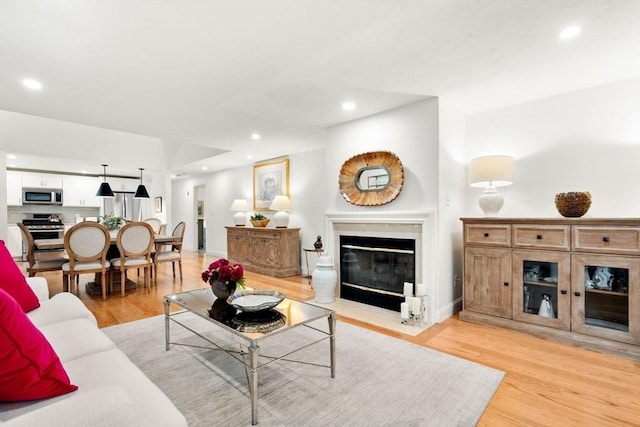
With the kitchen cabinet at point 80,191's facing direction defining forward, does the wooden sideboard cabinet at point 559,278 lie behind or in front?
in front

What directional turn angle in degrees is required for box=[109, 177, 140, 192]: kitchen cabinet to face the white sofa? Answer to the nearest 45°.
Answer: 0° — it already faces it

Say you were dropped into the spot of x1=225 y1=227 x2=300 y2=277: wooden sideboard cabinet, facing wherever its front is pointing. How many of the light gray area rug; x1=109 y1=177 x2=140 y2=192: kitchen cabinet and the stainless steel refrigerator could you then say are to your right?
2

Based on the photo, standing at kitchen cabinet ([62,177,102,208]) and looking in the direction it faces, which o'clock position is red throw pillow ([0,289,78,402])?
The red throw pillow is roughly at 12 o'clock from the kitchen cabinet.

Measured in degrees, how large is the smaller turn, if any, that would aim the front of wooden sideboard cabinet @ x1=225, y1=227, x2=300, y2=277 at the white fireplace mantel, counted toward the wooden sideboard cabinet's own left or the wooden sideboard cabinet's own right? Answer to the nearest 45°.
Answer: approximately 90° to the wooden sideboard cabinet's own left

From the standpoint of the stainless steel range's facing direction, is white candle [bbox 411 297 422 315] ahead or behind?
ahead
